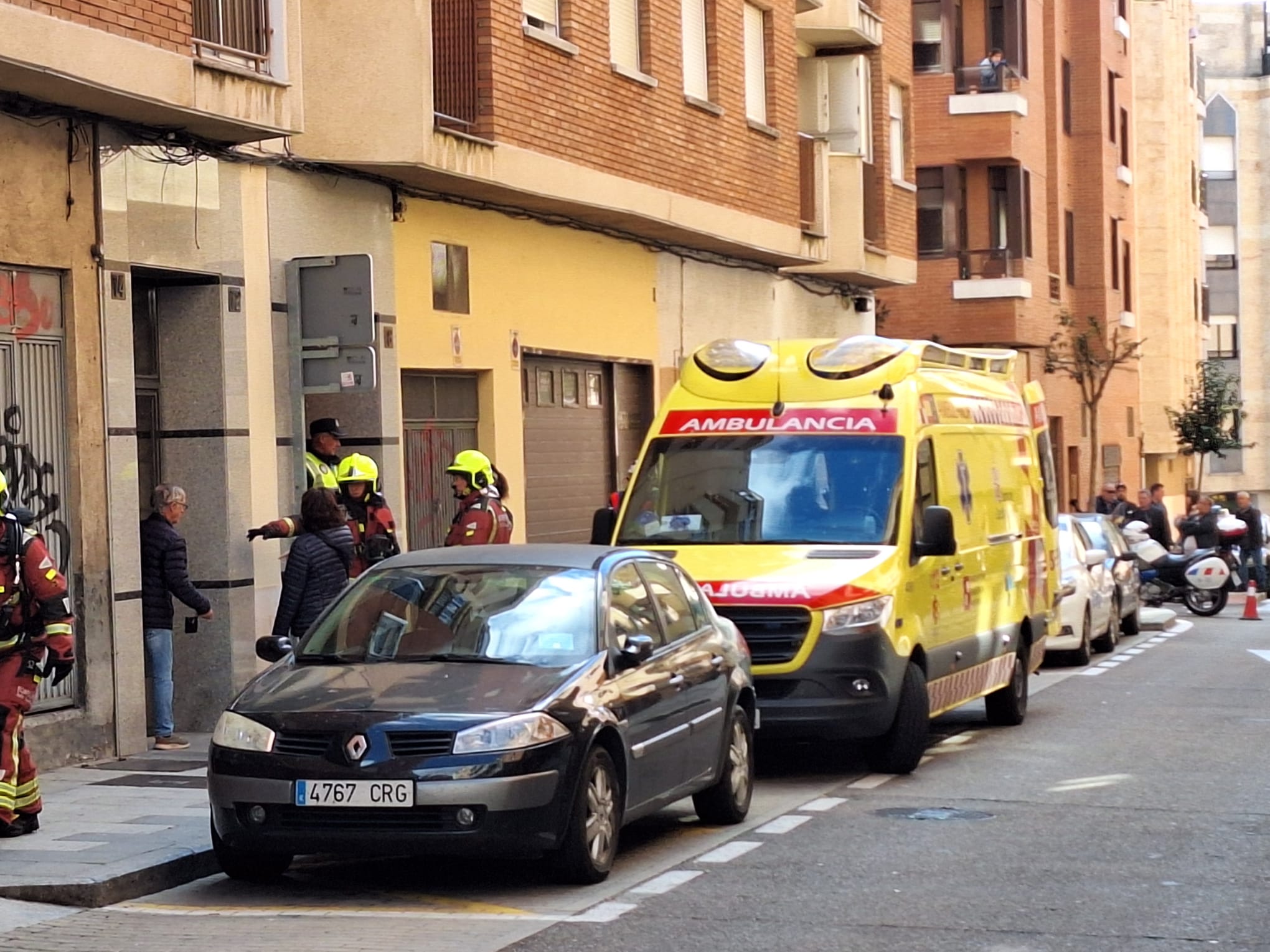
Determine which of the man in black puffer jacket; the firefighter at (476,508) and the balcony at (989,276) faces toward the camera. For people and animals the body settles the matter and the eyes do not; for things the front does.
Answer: the balcony

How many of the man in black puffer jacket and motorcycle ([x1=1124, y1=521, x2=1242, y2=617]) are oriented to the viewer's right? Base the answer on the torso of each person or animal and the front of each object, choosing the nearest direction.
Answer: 1

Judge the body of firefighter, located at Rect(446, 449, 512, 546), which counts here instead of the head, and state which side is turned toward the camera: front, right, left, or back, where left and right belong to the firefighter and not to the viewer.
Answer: left

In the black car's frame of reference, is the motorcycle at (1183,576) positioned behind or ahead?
behind

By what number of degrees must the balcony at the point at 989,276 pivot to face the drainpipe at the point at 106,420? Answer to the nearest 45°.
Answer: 0° — it already faces it

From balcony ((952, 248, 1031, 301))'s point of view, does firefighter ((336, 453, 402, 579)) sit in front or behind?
in front

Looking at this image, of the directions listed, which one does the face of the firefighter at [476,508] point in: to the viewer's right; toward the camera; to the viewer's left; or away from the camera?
to the viewer's left

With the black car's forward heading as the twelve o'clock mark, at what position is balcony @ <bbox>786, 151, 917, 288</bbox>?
The balcony is roughly at 5 o'clock from the black car.

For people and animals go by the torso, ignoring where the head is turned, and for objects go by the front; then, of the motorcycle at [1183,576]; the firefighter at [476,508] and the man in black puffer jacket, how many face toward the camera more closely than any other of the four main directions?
0

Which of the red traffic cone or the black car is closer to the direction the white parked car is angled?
the black car

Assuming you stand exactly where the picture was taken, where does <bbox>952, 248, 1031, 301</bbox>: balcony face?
facing the viewer

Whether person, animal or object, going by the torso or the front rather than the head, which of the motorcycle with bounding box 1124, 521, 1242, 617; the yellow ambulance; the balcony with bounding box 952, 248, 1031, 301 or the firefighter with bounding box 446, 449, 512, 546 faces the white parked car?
the balcony
